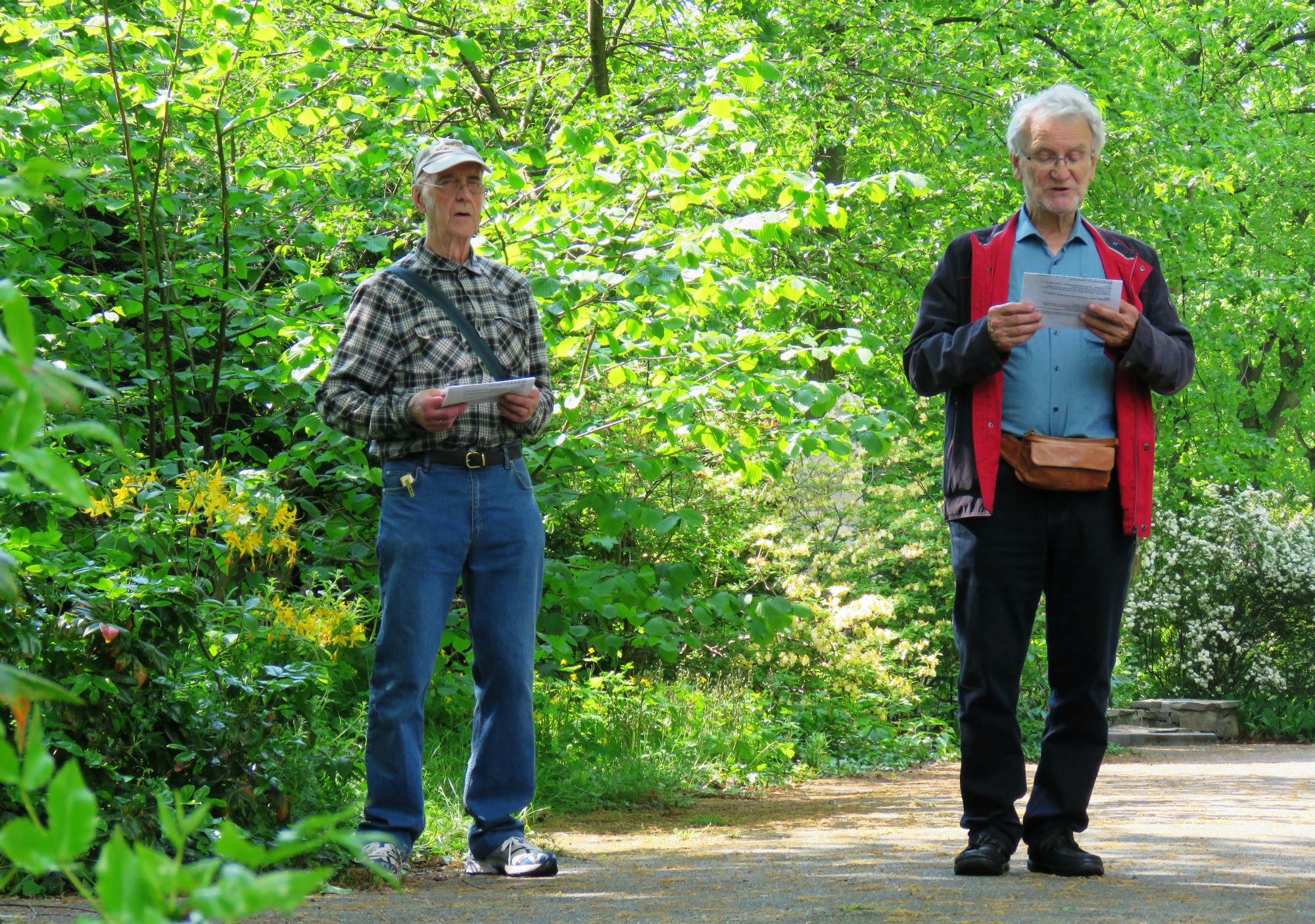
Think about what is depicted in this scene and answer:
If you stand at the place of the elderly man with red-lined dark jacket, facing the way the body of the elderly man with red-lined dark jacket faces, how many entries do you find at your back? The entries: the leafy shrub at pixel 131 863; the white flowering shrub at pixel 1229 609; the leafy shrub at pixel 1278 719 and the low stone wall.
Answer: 3

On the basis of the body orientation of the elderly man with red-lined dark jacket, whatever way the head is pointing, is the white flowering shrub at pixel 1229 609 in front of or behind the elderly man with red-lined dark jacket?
behind

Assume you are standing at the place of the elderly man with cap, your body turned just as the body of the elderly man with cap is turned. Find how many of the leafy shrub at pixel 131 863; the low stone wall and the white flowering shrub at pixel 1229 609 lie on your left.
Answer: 2

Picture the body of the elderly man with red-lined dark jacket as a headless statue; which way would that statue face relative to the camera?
toward the camera

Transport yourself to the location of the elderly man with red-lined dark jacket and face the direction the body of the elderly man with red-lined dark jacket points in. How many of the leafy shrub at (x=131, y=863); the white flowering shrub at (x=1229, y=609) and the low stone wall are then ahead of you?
1

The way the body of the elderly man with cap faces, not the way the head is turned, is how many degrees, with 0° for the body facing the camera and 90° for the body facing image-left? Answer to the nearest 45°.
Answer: approximately 315°

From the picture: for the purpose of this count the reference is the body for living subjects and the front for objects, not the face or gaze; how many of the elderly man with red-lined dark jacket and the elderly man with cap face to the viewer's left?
0

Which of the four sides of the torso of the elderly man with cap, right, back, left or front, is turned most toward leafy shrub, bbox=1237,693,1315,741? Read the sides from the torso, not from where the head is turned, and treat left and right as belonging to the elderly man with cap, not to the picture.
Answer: left

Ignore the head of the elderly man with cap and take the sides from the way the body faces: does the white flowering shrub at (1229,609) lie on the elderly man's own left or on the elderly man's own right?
on the elderly man's own left

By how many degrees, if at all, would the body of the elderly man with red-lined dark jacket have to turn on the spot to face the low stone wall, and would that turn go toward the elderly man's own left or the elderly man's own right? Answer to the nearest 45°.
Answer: approximately 180°

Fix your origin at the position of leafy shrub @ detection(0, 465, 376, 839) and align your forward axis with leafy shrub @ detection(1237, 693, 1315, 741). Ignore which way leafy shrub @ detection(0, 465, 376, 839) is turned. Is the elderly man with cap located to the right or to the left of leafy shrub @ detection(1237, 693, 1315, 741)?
right

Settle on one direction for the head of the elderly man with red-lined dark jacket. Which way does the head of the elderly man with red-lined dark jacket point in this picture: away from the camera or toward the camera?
toward the camera

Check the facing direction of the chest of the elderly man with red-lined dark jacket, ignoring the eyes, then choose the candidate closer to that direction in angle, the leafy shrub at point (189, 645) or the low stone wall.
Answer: the leafy shrub
